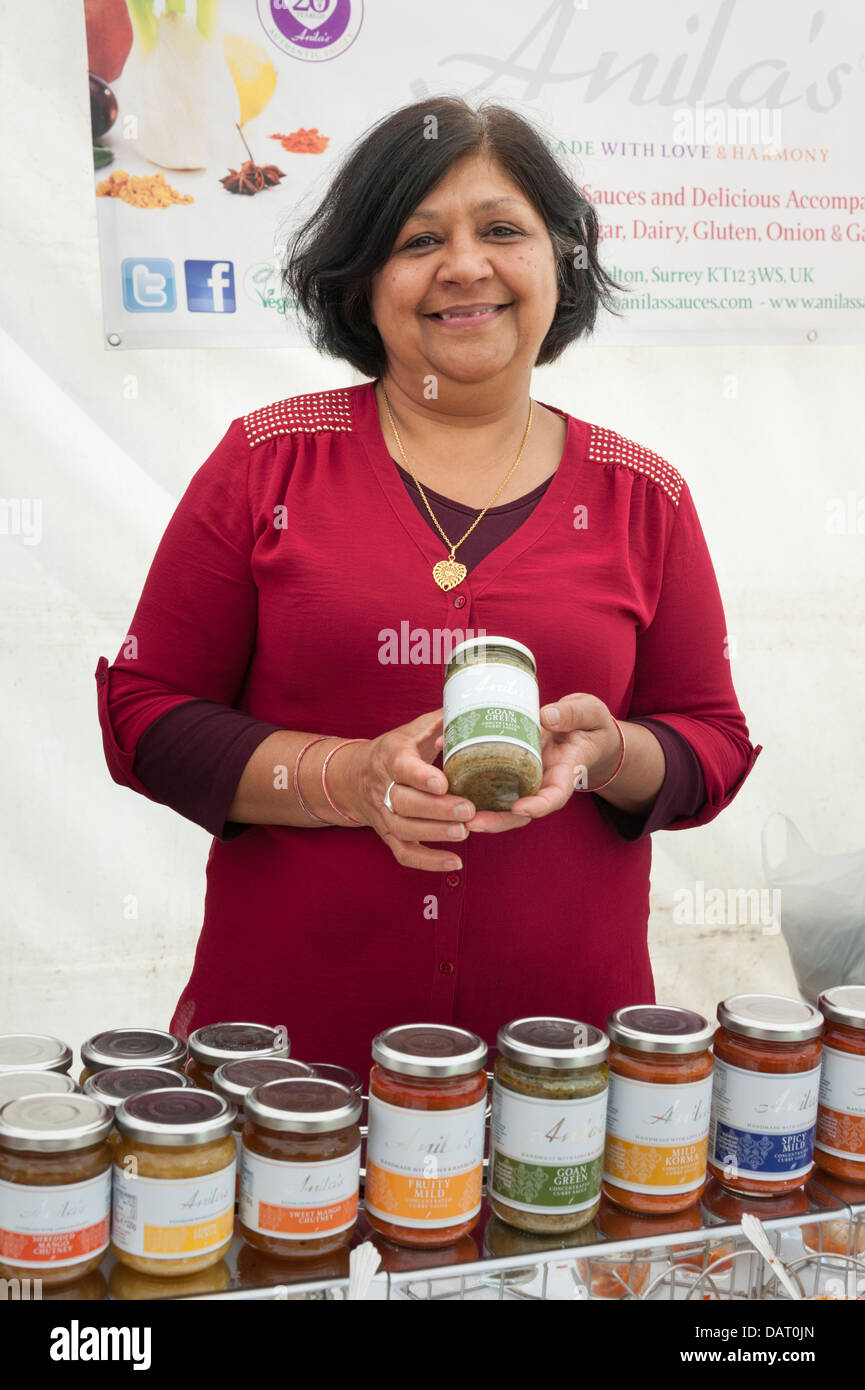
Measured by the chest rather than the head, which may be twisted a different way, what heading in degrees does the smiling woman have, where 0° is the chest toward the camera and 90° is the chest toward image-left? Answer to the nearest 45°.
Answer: approximately 0°

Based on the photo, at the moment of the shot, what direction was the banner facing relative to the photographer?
facing the viewer

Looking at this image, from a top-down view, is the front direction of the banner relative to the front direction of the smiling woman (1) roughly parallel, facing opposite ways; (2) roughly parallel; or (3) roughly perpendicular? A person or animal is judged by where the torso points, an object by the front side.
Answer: roughly parallel

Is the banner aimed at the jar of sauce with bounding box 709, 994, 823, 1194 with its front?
yes

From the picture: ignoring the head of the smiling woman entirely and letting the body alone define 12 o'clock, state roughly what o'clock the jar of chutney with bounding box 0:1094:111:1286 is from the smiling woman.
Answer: The jar of chutney is roughly at 1 o'clock from the smiling woman.

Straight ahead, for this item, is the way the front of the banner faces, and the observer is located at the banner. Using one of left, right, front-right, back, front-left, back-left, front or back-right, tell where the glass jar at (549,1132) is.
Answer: front

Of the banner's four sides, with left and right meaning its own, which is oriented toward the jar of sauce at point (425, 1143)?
front

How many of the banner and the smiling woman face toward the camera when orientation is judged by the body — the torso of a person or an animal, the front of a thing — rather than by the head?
2

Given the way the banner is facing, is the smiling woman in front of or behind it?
in front

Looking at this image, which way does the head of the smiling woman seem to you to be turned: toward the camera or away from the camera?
toward the camera

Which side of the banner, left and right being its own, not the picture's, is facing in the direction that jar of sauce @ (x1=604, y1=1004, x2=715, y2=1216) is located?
front

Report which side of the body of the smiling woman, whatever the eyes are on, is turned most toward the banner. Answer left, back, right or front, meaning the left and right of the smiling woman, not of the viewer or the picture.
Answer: back
